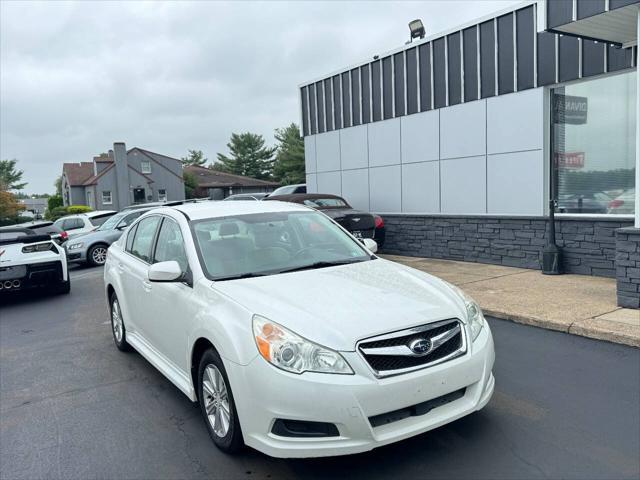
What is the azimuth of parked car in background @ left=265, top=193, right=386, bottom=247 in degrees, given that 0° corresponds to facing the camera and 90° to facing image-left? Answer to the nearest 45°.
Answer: approximately 135°

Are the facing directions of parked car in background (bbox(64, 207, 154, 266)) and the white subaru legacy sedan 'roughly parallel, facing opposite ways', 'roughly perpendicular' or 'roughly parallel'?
roughly perpendicular

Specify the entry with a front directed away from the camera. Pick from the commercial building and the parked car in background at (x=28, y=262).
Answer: the parked car in background

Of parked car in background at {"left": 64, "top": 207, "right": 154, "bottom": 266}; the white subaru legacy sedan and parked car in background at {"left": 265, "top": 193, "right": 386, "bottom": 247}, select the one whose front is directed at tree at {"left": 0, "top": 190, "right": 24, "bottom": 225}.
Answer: parked car in background at {"left": 265, "top": 193, "right": 386, "bottom": 247}

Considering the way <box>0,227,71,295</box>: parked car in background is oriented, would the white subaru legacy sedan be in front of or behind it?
behind

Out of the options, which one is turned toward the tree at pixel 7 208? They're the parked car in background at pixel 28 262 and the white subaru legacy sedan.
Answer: the parked car in background

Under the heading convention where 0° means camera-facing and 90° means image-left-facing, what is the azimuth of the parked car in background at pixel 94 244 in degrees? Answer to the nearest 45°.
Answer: approximately 45°

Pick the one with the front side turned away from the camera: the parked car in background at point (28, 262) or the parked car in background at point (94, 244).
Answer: the parked car in background at point (28, 262)

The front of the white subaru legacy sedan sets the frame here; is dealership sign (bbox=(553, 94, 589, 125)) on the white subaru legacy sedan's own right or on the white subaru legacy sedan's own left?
on the white subaru legacy sedan's own left

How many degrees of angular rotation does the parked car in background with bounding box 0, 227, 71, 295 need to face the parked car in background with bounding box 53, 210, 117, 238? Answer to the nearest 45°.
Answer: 0° — it already faces it

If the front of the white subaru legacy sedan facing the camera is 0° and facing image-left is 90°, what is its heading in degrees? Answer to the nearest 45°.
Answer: approximately 315°

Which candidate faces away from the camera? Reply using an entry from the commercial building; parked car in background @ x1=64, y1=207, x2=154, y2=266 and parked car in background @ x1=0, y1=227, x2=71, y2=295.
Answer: parked car in background @ x1=0, y1=227, x2=71, y2=295
